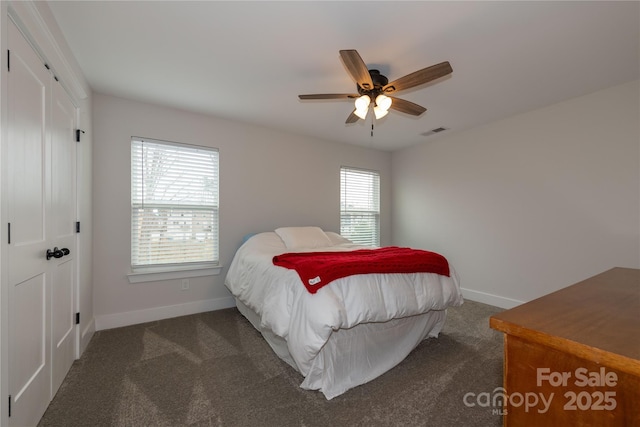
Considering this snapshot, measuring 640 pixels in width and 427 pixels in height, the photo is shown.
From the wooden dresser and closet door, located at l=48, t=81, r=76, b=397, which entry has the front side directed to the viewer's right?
the closet door

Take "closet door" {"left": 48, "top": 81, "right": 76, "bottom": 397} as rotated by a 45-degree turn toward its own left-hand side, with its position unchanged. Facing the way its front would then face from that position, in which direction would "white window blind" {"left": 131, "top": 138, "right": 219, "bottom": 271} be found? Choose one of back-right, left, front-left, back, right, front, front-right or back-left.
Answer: front

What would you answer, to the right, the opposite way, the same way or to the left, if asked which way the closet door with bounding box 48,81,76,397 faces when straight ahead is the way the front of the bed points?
to the left

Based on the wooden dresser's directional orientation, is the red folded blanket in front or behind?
in front

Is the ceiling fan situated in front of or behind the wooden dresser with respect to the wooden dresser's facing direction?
in front

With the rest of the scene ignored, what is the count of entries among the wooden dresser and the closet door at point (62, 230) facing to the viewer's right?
1

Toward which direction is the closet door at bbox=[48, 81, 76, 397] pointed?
to the viewer's right

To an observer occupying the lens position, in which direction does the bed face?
facing the viewer and to the right of the viewer

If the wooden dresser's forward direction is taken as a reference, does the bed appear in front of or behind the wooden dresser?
in front

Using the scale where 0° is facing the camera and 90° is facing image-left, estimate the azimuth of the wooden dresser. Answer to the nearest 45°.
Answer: approximately 135°
